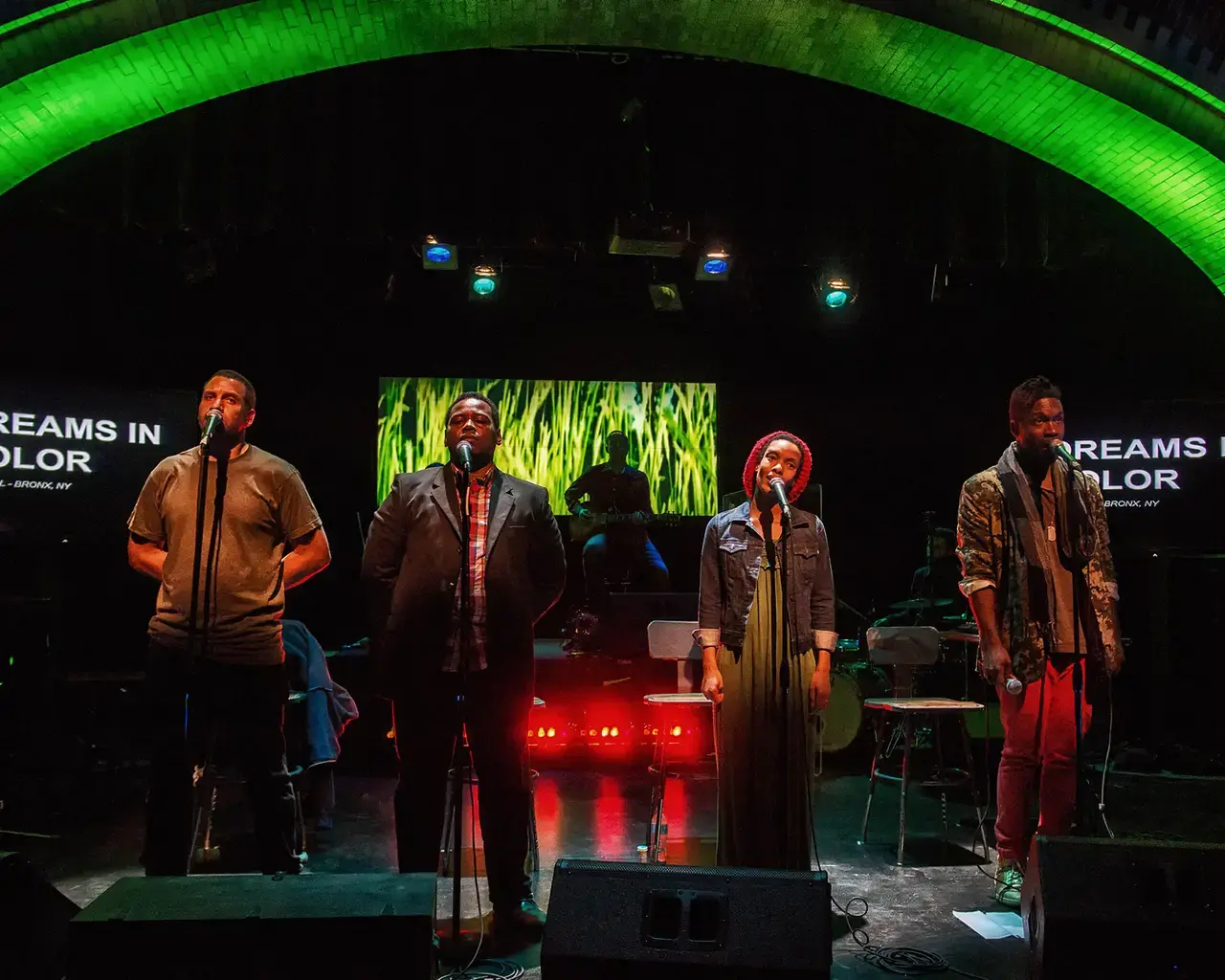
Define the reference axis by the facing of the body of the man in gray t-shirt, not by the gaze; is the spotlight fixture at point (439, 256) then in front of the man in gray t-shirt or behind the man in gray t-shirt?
behind

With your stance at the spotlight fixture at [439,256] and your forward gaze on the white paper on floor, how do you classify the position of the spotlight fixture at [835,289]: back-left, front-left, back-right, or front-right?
front-left

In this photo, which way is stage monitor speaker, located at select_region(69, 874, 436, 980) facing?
away from the camera

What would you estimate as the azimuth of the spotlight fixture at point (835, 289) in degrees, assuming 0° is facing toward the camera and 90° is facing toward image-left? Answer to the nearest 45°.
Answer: approximately 0°

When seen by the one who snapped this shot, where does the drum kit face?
facing the viewer and to the left of the viewer

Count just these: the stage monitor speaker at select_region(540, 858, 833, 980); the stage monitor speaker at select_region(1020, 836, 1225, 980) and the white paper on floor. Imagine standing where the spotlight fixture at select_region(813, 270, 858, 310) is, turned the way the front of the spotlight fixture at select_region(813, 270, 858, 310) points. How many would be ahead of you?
3

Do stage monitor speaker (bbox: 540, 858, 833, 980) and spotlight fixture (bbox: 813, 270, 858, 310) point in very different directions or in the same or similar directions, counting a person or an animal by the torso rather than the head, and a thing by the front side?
very different directions

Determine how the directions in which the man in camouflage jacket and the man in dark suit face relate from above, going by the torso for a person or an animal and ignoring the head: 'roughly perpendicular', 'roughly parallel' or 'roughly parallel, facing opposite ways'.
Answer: roughly parallel

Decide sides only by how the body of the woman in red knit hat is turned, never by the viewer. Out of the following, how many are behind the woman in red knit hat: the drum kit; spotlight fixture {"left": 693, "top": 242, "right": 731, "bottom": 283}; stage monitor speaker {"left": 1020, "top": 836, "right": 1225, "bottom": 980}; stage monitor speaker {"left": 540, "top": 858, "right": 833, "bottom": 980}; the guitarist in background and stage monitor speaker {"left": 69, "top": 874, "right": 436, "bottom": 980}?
3

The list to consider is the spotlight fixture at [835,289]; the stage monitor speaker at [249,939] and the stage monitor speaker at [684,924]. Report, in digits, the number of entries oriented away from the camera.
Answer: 2

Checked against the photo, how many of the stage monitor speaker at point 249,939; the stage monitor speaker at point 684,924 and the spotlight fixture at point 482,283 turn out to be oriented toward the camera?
1

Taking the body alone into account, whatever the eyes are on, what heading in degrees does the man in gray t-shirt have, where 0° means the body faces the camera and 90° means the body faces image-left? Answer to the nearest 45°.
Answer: approximately 0°

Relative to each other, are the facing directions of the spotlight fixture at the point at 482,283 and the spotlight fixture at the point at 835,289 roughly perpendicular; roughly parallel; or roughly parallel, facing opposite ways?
roughly parallel

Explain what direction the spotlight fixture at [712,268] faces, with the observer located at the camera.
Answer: facing the viewer

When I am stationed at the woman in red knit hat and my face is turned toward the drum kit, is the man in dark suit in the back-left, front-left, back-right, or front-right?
back-left
